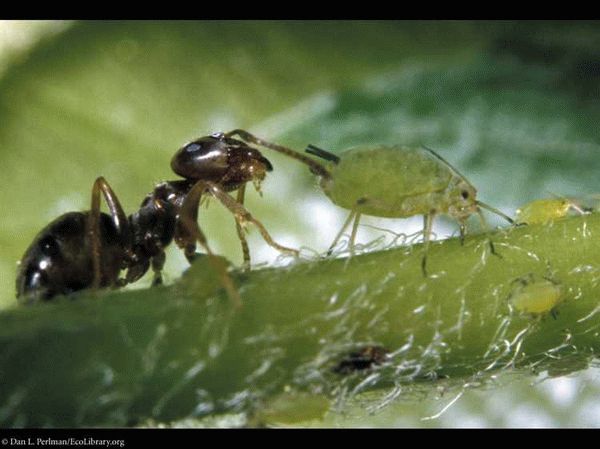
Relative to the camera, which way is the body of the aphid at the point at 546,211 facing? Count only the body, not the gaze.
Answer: to the viewer's right

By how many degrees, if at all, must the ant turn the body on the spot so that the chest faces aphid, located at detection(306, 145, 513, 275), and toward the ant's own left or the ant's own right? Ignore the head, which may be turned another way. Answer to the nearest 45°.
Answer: approximately 45° to the ant's own right

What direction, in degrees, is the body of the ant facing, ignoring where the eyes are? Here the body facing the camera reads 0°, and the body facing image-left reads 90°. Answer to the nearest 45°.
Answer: approximately 270°

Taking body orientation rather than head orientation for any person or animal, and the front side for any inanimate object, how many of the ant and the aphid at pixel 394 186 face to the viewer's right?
2

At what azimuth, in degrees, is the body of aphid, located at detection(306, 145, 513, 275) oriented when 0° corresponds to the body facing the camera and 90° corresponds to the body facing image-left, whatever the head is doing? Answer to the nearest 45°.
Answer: approximately 270°

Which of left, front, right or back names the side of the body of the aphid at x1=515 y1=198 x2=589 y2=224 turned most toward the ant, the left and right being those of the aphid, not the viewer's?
back
